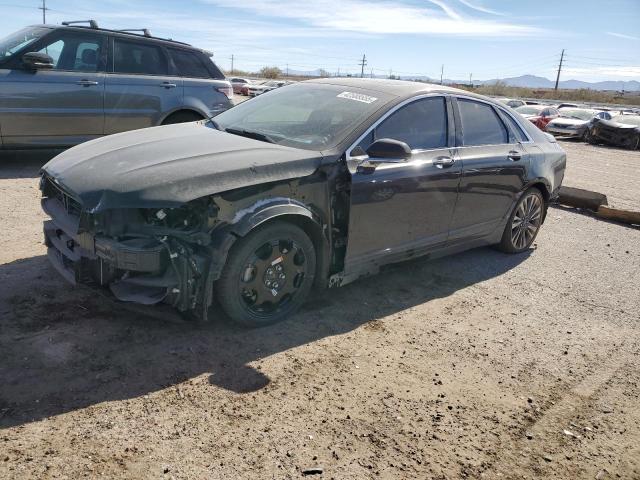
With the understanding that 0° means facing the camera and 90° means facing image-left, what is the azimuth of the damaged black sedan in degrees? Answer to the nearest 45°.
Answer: approximately 45°

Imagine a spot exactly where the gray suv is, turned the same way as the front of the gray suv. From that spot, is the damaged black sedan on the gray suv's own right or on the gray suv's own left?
on the gray suv's own left

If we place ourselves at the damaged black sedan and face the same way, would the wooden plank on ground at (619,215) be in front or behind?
behind

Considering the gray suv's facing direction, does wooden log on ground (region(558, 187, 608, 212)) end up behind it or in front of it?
behind

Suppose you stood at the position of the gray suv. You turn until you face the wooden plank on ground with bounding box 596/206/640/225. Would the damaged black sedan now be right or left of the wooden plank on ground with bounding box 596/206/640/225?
right

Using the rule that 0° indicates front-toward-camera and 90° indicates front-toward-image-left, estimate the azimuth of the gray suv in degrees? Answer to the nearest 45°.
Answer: approximately 90°

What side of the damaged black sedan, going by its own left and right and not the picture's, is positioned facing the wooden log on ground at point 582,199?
back

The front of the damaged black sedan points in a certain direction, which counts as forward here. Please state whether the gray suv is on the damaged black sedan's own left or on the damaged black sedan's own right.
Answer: on the damaged black sedan's own right

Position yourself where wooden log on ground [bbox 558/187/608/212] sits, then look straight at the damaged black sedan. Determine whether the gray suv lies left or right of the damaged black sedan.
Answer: right
